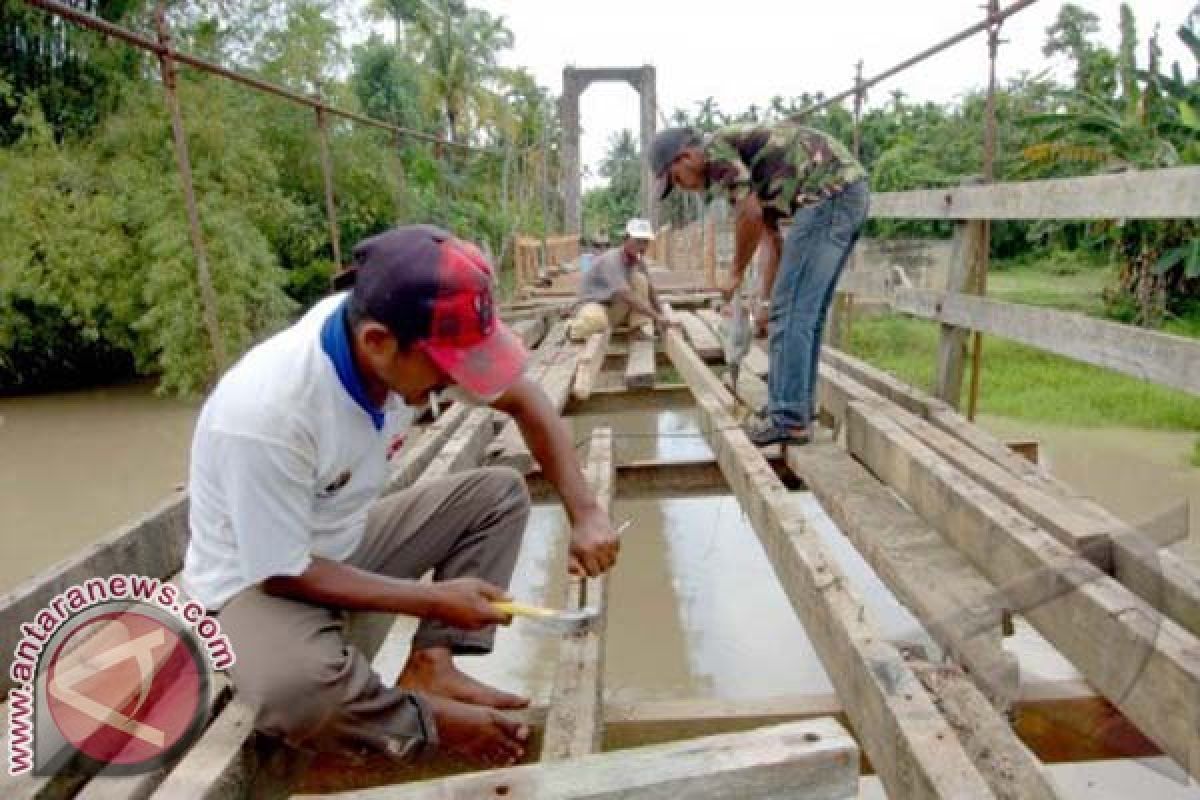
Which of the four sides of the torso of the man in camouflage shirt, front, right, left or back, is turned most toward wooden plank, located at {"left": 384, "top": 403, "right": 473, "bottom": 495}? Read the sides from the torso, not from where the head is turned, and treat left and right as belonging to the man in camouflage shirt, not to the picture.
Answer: front

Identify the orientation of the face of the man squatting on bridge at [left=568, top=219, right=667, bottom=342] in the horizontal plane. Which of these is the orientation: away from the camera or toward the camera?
toward the camera

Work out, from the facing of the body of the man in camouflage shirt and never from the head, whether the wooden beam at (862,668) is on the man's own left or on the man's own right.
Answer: on the man's own left

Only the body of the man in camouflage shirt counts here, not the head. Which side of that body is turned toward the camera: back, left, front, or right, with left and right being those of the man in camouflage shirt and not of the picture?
left

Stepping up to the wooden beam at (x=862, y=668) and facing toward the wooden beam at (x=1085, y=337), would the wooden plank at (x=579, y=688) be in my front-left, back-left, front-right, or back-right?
back-left

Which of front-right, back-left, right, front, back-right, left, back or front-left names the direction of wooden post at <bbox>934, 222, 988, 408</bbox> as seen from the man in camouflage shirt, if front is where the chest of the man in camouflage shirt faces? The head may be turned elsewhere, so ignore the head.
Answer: back-right

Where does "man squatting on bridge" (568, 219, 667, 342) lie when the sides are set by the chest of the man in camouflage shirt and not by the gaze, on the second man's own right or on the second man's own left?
on the second man's own right

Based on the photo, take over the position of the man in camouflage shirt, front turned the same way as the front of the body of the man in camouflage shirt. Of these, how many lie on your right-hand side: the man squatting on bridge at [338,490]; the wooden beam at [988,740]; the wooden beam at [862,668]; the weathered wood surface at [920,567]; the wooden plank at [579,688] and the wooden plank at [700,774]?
0

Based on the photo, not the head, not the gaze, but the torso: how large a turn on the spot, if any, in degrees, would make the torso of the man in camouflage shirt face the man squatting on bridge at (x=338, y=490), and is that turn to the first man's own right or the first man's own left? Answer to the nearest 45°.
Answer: approximately 45° to the first man's own left

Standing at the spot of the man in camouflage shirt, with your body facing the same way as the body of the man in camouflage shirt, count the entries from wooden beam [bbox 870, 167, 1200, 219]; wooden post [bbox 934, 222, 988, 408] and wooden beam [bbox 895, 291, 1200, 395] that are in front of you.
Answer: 0

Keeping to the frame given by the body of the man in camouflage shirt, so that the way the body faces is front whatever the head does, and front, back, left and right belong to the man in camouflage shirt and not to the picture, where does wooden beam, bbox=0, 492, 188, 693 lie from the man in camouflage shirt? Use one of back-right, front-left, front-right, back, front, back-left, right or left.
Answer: front-left

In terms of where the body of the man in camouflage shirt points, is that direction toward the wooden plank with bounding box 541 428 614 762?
no

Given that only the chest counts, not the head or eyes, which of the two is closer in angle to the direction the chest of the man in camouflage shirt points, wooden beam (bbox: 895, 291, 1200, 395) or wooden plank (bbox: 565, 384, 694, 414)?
the wooden plank

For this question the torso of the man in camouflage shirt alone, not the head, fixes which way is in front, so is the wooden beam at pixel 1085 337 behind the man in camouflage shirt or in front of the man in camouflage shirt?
behind

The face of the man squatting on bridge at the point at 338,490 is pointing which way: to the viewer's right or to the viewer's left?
to the viewer's right

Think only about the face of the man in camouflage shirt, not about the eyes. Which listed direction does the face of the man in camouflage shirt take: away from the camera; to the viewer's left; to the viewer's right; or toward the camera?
to the viewer's left
